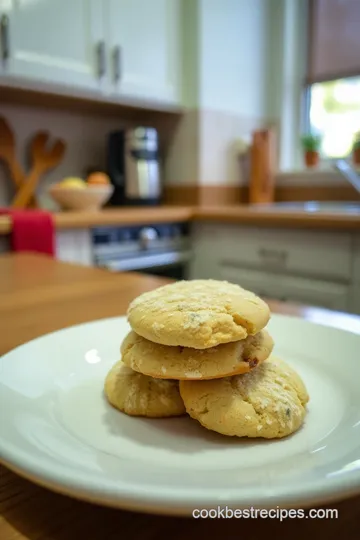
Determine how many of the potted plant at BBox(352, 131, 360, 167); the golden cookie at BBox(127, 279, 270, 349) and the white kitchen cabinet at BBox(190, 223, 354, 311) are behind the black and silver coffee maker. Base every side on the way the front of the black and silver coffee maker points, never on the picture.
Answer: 0

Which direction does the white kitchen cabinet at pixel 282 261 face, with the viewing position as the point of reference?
facing the viewer and to the left of the viewer

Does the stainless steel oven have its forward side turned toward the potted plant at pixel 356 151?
no

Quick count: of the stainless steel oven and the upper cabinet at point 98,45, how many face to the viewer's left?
0

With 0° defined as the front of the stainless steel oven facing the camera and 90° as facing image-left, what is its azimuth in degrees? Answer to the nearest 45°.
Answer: approximately 315°

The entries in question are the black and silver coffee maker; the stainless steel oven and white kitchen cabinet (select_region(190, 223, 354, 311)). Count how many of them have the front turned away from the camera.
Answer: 0

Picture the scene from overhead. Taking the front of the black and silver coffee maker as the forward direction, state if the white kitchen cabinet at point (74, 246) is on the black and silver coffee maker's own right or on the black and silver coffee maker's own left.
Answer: on the black and silver coffee maker's own right

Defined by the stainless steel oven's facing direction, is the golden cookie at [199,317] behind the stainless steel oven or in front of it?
in front

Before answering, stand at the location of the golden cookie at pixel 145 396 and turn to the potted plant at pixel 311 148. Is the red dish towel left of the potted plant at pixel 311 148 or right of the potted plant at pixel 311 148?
left

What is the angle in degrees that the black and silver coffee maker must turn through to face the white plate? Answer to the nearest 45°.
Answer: approximately 45° to its right

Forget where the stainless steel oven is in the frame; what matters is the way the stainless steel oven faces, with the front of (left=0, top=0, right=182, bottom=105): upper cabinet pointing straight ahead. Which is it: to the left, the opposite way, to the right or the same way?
the same way

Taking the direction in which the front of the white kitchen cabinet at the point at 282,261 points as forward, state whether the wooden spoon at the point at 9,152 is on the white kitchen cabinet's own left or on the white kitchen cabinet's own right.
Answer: on the white kitchen cabinet's own right

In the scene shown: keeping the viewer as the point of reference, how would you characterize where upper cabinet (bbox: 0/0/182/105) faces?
facing the viewer and to the right of the viewer

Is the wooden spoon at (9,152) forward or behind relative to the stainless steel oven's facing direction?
behind

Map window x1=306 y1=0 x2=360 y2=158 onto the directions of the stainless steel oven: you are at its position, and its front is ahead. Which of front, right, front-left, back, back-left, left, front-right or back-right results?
left
